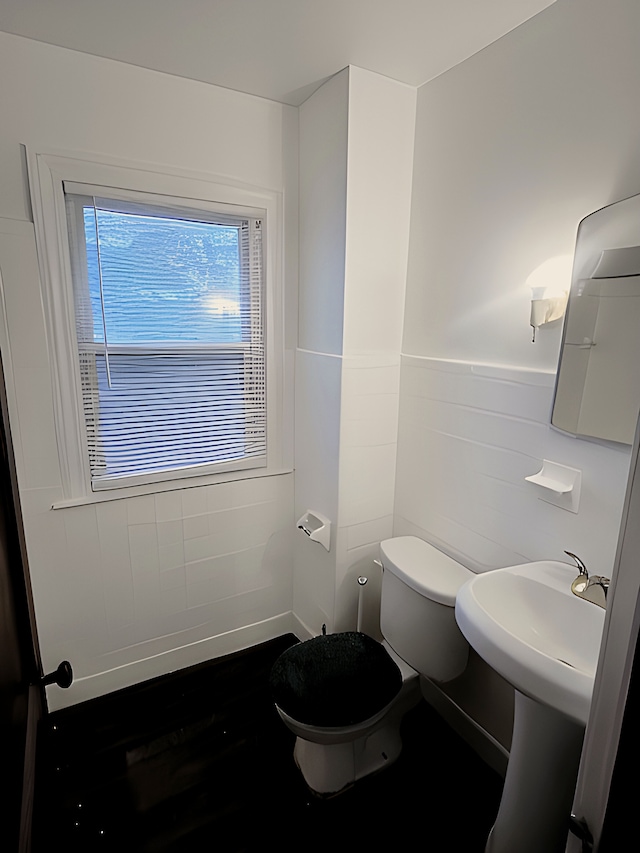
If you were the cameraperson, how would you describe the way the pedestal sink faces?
facing the viewer and to the left of the viewer

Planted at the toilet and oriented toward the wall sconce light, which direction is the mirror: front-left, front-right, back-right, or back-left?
front-right

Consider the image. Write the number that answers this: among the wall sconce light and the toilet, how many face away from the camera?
0

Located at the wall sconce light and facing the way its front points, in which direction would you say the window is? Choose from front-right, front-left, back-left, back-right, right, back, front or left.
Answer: front-right

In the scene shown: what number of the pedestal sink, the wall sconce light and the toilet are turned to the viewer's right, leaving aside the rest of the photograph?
0

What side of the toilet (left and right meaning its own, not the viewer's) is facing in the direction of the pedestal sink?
left

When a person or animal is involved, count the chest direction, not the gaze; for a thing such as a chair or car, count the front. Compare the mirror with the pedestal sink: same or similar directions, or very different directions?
same or similar directions

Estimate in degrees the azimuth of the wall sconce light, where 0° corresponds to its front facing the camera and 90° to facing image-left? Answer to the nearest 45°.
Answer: approximately 45°

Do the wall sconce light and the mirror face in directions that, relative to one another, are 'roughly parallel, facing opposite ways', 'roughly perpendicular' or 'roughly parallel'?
roughly parallel

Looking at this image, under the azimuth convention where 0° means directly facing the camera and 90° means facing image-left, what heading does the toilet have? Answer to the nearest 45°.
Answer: approximately 45°
